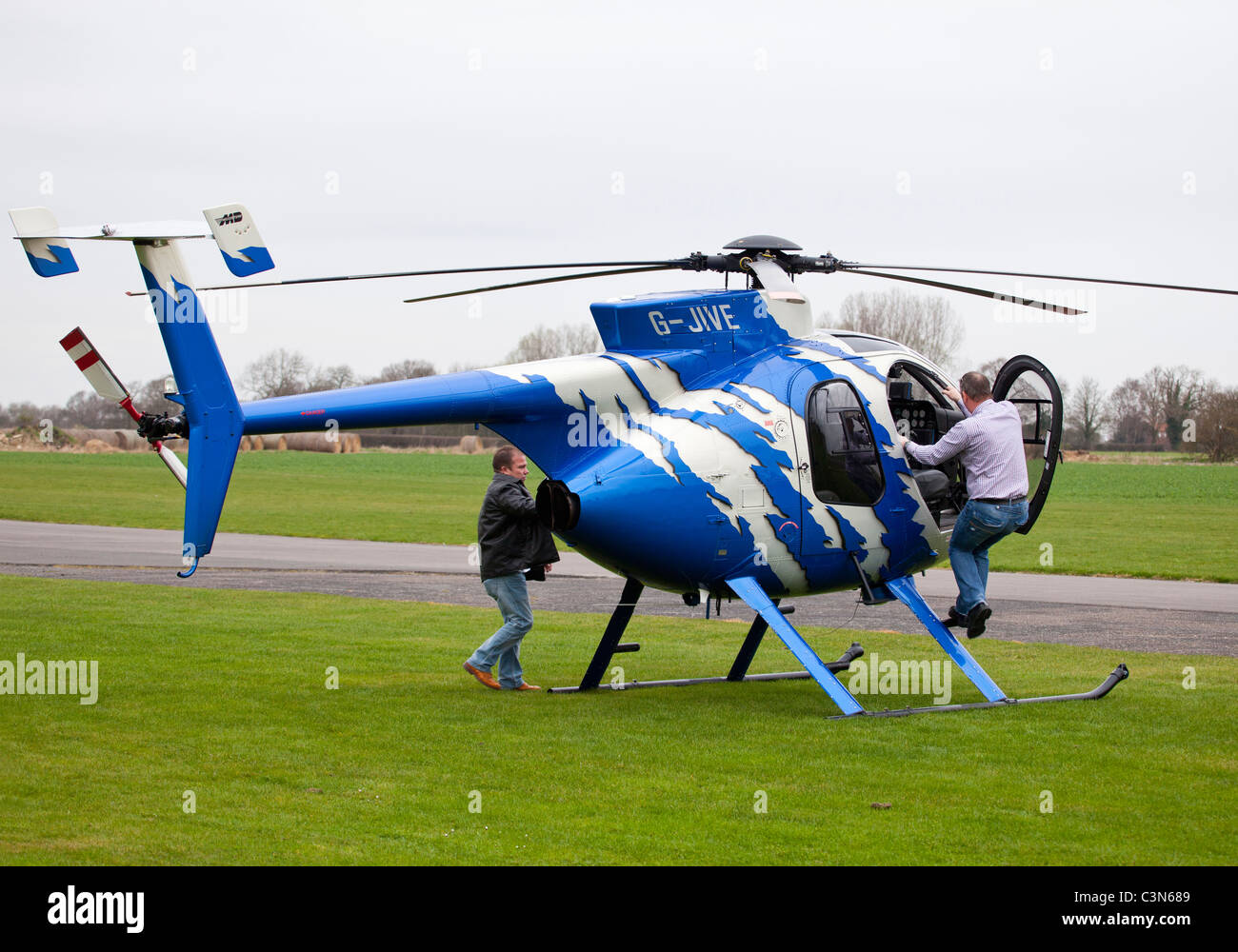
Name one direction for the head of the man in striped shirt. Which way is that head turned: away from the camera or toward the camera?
away from the camera

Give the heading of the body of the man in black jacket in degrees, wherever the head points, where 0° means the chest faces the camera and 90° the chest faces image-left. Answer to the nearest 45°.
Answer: approximately 270°

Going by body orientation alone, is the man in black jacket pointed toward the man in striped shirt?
yes

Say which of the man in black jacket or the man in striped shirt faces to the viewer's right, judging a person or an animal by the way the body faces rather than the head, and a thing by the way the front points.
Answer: the man in black jacket

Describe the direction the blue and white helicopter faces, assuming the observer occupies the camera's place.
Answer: facing away from the viewer and to the right of the viewer
